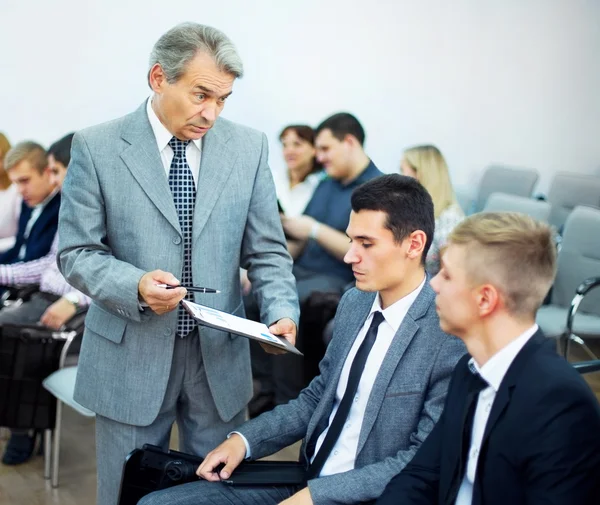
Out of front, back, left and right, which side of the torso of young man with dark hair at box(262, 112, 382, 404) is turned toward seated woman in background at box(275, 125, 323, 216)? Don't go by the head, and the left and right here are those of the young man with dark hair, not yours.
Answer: right

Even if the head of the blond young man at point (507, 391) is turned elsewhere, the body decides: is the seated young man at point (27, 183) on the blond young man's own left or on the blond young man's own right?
on the blond young man's own right

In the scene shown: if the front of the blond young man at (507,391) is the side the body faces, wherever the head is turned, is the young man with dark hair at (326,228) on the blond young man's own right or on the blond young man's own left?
on the blond young man's own right

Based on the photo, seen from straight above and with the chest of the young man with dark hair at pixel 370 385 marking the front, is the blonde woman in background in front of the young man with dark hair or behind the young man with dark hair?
behind

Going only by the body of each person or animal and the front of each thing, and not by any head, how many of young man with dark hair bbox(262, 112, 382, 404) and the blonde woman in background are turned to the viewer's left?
2

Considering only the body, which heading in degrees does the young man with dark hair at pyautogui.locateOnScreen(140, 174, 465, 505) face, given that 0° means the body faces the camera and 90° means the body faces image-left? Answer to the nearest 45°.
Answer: approximately 45°

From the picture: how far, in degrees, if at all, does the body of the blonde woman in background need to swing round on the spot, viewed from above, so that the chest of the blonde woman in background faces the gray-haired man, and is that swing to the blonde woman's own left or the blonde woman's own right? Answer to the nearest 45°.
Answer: approximately 90° to the blonde woman's own left

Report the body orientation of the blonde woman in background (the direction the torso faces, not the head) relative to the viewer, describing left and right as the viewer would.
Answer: facing to the left of the viewer

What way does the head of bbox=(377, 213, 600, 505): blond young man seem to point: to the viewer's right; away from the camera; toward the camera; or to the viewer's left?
to the viewer's left

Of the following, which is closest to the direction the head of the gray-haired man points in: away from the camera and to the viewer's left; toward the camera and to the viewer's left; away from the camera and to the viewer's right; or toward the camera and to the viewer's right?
toward the camera and to the viewer's right
